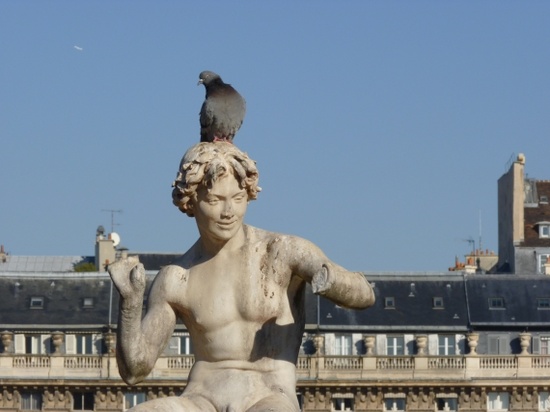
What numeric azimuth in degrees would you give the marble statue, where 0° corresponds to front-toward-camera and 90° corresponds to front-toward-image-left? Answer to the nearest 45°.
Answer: approximately 0°
